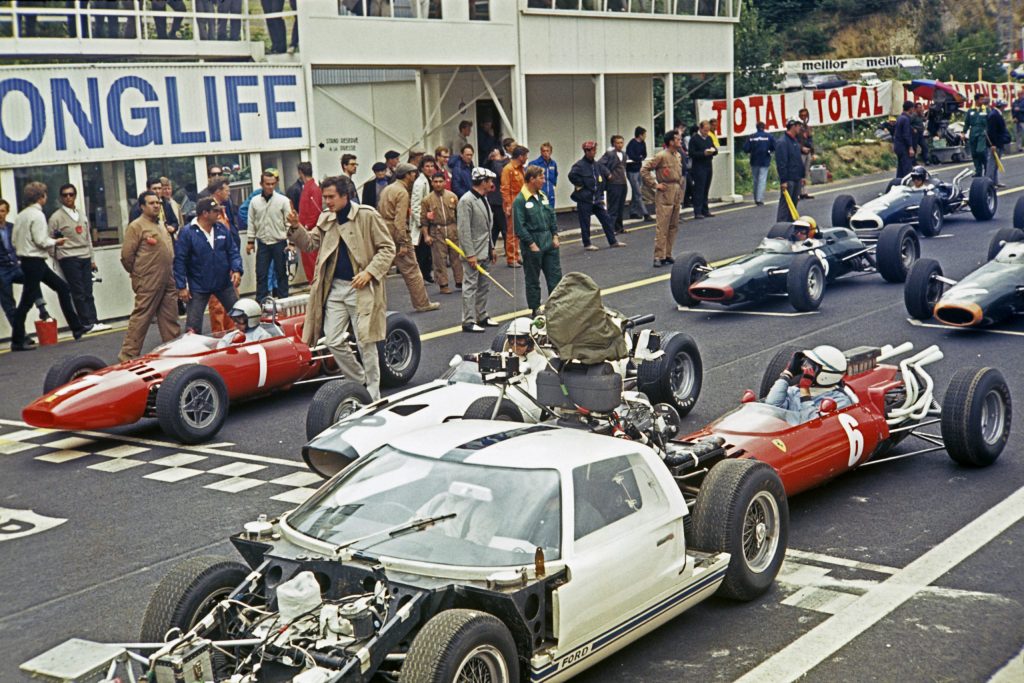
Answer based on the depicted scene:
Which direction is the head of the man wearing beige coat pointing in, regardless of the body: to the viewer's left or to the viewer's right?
to the viewer's left

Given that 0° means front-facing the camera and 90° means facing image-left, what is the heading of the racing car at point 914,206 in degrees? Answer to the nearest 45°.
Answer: approximately 45°

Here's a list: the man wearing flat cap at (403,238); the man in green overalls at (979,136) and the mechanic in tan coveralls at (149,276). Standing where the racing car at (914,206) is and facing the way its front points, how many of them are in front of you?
2

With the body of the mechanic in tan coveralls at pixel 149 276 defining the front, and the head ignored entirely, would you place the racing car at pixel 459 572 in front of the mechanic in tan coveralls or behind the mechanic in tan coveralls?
in front

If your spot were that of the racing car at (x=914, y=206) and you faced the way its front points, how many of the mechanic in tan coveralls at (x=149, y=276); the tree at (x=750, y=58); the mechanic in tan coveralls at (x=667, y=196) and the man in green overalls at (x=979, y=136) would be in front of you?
2

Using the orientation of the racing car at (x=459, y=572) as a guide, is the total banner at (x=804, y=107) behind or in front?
behind

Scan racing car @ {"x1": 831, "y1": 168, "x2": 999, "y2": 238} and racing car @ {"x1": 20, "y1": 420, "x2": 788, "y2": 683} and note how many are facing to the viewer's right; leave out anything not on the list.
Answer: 0

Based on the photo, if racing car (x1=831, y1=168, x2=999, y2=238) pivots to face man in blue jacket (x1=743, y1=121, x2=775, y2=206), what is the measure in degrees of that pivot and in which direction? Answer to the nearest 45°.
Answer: approximately 90° to its right

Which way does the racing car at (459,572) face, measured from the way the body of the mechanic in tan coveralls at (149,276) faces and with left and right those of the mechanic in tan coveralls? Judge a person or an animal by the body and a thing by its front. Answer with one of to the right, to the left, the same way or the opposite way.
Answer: to the right
